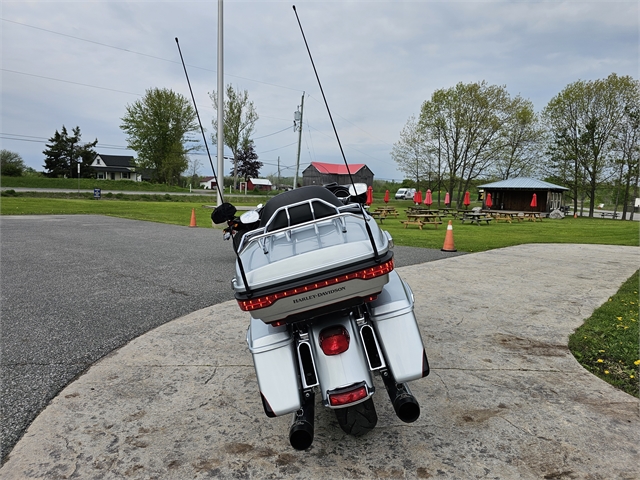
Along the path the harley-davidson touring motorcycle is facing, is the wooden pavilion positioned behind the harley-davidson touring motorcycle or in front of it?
in front

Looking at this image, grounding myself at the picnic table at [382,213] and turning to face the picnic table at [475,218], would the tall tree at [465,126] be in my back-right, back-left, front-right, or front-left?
front-left

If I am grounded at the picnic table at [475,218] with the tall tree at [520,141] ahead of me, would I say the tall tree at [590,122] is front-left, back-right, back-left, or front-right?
front-right

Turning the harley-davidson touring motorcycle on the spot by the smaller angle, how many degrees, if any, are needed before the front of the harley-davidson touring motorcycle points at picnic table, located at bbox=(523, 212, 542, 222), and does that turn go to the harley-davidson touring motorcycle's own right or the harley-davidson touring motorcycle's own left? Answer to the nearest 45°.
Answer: approximately 45° to the harley-davidson touring motorcycle's own right

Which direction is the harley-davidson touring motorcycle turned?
away from the camera

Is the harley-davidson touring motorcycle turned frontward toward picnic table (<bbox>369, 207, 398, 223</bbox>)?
yes

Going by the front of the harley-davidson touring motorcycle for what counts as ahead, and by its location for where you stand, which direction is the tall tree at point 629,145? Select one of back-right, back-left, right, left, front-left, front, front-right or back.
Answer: front-right

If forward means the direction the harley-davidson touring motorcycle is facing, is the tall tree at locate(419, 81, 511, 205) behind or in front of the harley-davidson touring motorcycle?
in front

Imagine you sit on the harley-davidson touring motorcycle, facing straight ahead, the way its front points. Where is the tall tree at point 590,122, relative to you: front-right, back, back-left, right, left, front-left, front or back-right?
front-right

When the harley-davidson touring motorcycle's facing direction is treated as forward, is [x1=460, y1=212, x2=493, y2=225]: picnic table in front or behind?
in front
